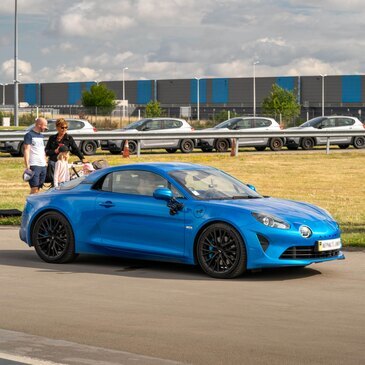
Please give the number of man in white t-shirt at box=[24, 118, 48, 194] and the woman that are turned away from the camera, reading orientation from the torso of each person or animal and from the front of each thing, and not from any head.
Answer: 0

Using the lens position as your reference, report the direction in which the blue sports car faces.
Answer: facing the viewer and to the right of the viewer

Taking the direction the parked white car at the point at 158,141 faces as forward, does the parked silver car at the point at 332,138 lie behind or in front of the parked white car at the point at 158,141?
behind

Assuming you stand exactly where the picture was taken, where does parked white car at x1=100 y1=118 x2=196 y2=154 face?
facing the viewer and to the left of the viewer

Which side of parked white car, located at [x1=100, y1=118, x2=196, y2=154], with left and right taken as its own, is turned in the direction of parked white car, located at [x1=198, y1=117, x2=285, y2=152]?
back

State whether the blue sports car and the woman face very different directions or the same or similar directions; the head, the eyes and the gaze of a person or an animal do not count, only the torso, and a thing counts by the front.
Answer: same or similar directions

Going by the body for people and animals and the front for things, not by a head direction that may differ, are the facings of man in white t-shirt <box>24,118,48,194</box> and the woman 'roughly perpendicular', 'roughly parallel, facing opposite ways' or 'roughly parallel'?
roughly parallel

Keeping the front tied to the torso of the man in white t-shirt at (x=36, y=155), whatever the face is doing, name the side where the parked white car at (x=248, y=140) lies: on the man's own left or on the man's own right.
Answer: on the man's own left

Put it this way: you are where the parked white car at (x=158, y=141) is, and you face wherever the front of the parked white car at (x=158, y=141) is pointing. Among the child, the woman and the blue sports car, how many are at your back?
0

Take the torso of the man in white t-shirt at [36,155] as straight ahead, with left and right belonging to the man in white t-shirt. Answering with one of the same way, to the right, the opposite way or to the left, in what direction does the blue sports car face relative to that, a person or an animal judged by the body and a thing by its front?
the same way

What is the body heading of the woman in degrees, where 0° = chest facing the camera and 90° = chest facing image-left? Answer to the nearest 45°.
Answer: approximately 315°

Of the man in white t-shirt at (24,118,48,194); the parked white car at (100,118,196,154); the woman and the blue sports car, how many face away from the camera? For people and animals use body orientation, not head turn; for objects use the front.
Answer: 0
